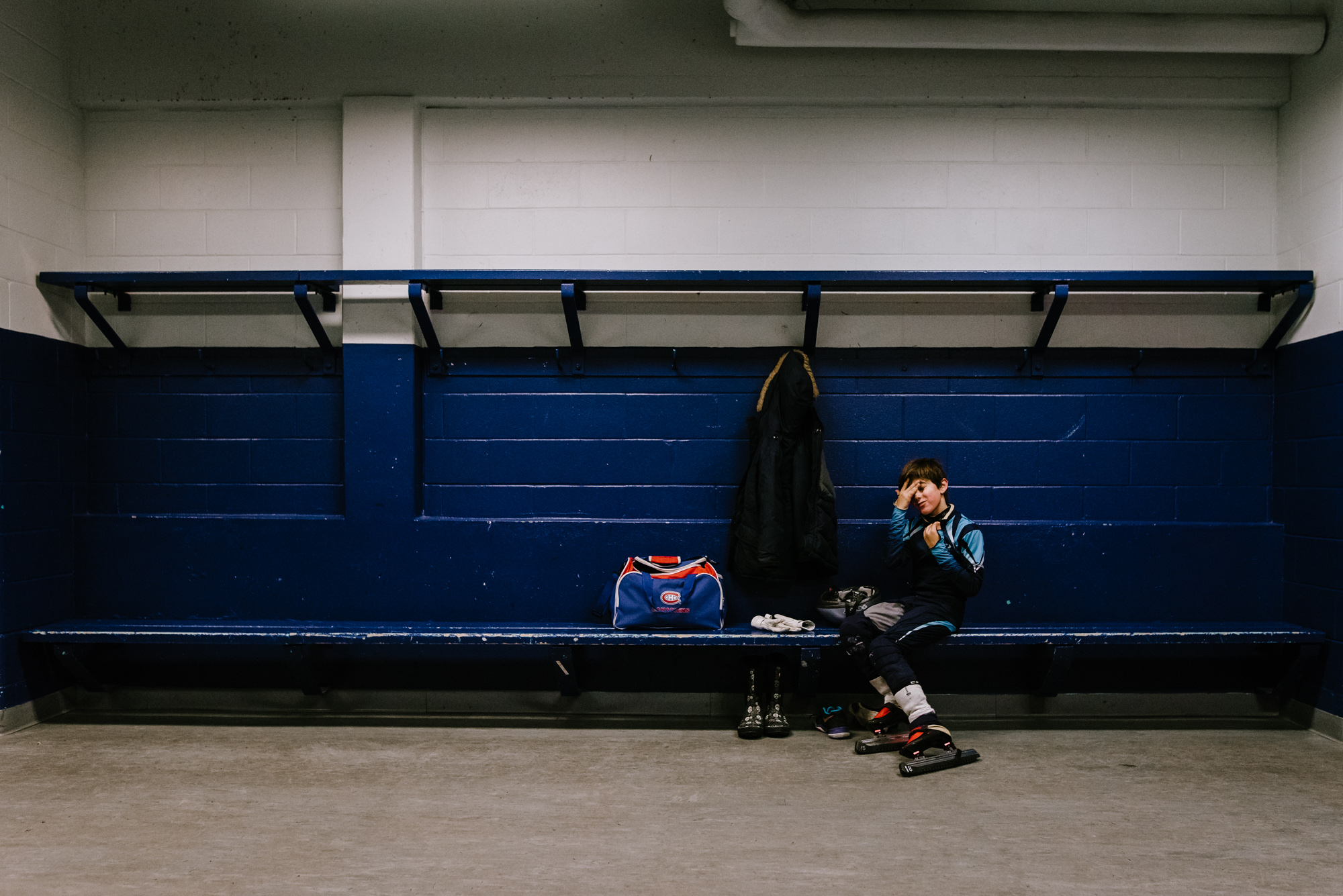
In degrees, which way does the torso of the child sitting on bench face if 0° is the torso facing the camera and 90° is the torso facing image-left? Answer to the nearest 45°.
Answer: approximately 45°

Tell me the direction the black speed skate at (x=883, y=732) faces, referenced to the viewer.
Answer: facing the viewer and to the left of the viewer

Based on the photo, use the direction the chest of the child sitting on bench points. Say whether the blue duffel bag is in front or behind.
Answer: in front
